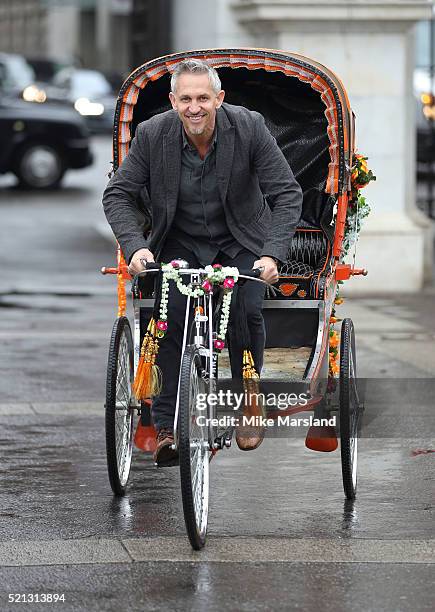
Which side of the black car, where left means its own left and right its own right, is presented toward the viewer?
right

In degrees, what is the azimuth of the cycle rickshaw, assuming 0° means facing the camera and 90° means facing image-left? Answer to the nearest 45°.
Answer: approximately 0°
